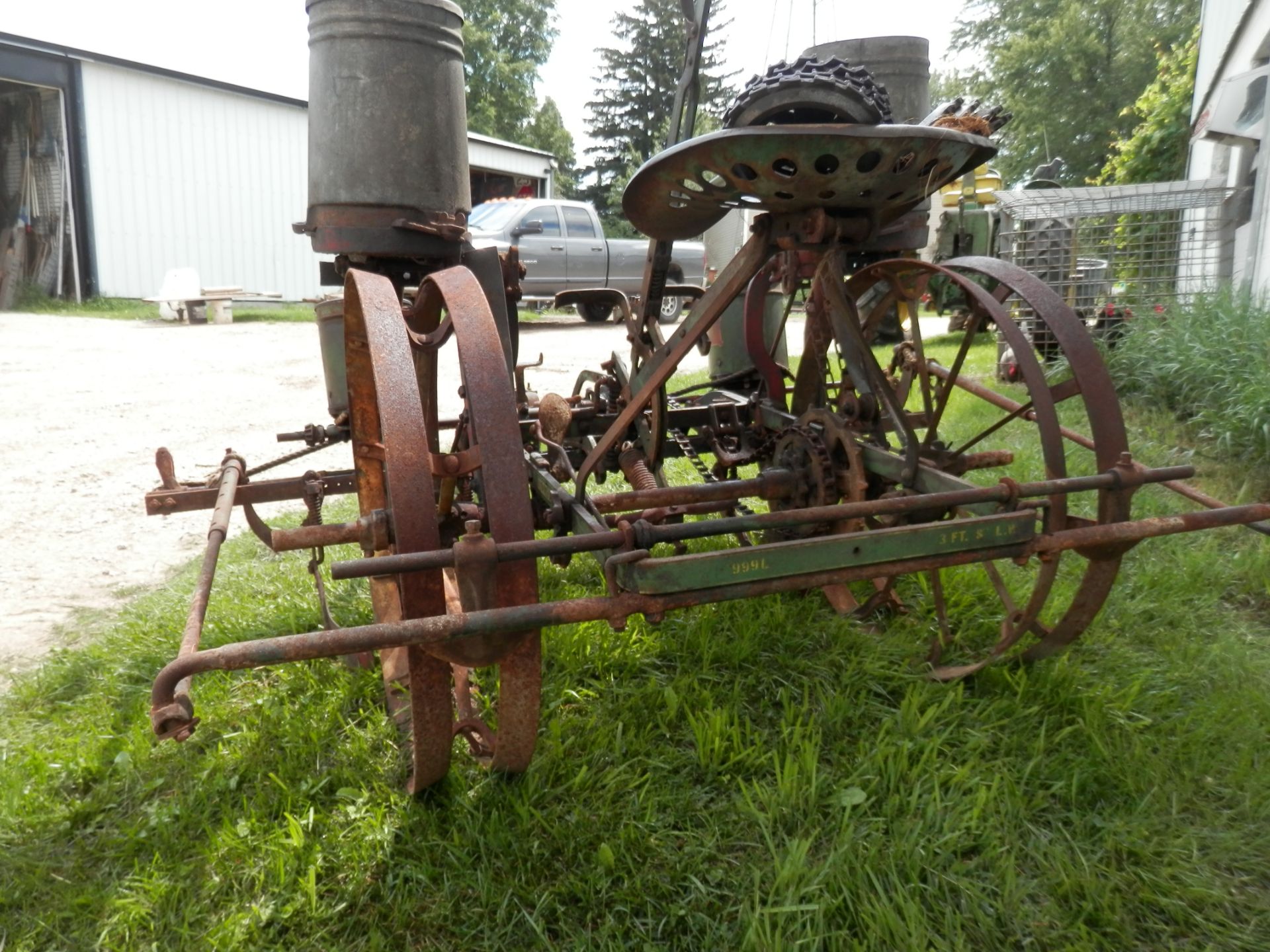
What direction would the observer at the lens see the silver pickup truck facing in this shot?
facing the viewer and to the left of the viewer

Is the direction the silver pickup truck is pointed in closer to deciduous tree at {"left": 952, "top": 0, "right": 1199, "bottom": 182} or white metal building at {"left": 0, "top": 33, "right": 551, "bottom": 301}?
the white metal building

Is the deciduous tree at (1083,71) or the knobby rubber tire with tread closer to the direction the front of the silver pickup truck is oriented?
the knobby rubber tire with tread

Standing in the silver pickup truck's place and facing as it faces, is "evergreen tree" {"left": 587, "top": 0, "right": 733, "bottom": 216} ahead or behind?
behind

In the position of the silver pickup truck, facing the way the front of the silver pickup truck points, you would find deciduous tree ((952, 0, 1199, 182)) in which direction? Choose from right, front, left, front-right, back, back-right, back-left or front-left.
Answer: back

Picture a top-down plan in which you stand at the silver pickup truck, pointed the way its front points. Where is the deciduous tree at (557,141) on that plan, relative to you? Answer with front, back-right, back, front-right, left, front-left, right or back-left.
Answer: back-right

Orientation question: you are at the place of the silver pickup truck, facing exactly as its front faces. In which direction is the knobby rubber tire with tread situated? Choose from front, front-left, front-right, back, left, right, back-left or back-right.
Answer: front-left

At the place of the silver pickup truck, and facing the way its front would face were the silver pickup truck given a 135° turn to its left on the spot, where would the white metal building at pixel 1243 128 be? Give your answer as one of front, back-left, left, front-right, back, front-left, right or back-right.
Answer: front-right

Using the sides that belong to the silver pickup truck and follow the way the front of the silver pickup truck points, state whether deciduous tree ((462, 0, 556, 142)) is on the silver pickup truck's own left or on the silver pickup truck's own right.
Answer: on the silver pickup truck's own right

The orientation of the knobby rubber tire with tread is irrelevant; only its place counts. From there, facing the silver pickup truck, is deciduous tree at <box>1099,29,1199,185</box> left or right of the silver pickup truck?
right
